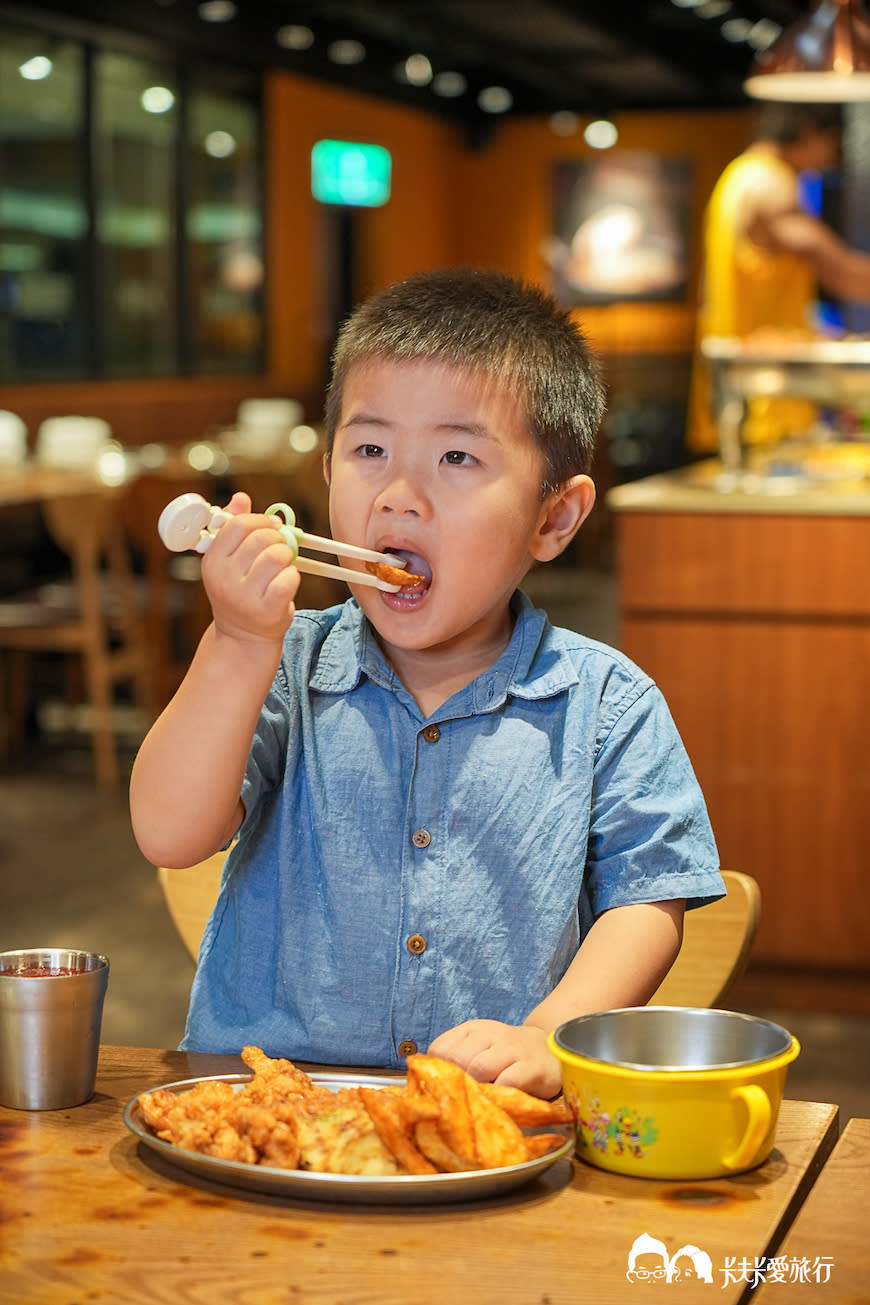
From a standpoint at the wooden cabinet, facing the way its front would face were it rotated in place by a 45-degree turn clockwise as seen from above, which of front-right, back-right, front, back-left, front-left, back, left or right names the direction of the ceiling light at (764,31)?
back-right

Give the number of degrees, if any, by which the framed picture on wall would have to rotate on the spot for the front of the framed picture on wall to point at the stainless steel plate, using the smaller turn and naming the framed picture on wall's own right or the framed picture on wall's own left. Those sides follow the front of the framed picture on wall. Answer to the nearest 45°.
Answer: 0° — it already faces it

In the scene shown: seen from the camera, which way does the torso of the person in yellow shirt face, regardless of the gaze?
to the viewer's right

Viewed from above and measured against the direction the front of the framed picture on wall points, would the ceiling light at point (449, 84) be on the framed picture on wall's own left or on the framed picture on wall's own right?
on the framed picture on wall's own right

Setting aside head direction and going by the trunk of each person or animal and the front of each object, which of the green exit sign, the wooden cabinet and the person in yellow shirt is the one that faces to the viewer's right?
the person in yellow shirt

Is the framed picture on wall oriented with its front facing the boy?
yes

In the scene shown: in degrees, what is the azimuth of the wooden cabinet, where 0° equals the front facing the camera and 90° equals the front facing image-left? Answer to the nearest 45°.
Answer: approximately 0°

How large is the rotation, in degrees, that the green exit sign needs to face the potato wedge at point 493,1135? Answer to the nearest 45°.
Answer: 0° — it already faces it

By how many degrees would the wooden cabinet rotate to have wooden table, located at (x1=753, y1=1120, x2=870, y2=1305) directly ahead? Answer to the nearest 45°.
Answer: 0° — it already faces it

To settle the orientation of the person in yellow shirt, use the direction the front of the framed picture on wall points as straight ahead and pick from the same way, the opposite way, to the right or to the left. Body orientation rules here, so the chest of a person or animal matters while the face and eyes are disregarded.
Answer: to the left

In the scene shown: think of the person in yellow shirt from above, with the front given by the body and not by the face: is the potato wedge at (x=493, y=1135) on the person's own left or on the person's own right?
on the person's own right
